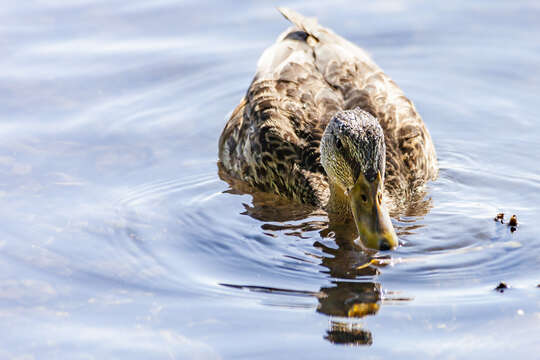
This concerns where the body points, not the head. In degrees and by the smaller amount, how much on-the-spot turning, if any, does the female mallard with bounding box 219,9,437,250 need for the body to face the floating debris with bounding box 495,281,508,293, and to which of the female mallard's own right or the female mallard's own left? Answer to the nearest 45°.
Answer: approximately 45° to the female mallard's own left

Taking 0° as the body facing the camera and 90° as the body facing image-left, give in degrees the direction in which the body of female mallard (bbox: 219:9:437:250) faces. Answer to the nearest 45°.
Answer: approximately 0°

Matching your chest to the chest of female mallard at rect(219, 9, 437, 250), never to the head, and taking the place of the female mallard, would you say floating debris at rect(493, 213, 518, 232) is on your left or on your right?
on your left
